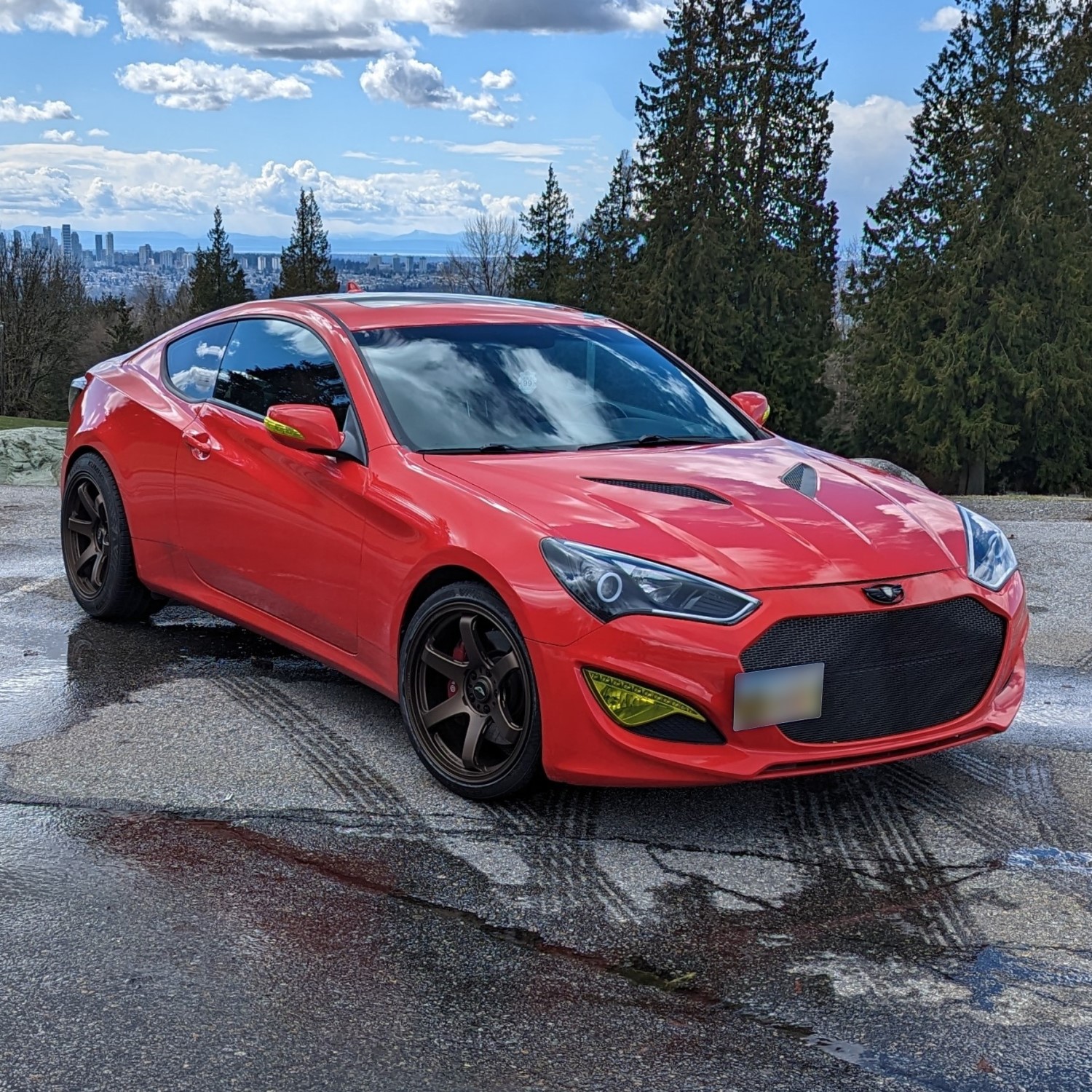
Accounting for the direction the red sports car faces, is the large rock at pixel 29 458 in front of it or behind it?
behind

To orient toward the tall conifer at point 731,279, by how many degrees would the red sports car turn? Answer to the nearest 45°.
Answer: approximately 135° to its left

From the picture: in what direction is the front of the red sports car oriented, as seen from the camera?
facing the viewer and to the right of the viewer

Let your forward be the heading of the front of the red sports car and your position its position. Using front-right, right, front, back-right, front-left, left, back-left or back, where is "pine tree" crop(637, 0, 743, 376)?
back-left
